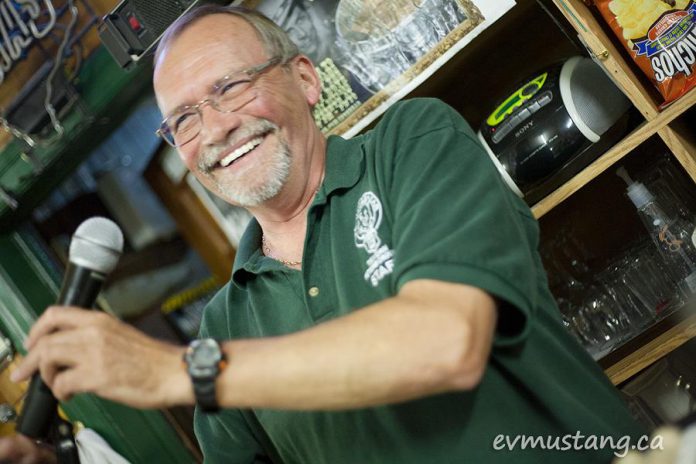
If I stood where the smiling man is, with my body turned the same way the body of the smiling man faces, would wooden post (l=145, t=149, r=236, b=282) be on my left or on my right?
on my right

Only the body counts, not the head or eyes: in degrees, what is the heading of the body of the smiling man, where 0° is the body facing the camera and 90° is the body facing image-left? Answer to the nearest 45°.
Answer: approximately 45°

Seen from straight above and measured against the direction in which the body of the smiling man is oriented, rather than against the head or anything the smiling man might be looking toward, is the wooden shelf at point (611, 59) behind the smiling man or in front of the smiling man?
behind

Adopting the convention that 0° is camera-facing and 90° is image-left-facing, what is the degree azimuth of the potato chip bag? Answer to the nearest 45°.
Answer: approximately 0°

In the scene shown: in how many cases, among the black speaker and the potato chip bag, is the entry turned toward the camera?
2

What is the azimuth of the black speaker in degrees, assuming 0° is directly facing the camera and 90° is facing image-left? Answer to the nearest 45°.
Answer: approximately 0°
